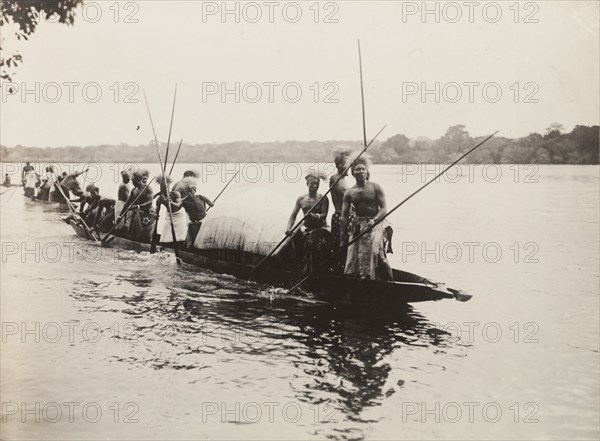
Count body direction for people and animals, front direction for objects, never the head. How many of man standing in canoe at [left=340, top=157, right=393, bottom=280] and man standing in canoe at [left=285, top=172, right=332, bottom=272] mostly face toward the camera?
2

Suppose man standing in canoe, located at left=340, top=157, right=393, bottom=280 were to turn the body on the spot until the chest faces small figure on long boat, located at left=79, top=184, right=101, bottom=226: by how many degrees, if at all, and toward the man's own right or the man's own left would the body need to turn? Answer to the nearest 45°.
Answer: approximately 135° to the man's own right

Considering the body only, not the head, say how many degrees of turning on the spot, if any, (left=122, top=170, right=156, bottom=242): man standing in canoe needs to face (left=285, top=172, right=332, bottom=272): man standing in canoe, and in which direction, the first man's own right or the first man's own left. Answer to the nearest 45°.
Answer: approximately 90° to the first man's own left

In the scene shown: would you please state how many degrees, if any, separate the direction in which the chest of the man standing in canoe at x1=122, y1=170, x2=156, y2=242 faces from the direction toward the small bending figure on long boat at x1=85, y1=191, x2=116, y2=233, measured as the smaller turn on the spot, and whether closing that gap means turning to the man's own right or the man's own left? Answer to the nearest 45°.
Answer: approximately 90° to the man's own right

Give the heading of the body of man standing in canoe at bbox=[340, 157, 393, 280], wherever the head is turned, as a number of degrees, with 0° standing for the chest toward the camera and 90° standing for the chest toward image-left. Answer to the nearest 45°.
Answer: approximately 0°

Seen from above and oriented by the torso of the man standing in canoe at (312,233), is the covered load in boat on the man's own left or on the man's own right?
on the man's own right

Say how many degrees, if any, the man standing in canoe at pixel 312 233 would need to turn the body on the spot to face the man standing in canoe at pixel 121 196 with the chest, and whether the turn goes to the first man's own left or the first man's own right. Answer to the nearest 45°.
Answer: approximately 135° to the first man's own right

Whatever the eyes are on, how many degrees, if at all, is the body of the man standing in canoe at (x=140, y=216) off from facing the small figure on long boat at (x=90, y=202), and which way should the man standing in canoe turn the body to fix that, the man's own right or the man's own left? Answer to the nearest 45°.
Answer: approximately 90° to the man's own right
